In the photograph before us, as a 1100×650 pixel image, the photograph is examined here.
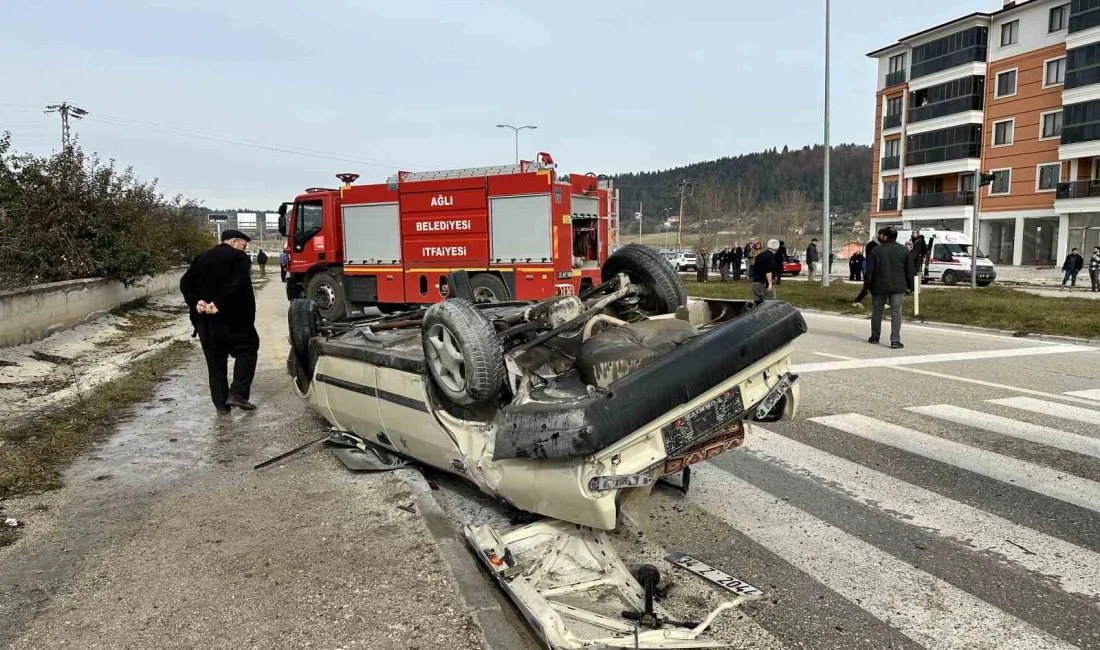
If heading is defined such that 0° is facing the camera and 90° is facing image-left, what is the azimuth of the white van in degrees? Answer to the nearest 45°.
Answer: approximately 315°

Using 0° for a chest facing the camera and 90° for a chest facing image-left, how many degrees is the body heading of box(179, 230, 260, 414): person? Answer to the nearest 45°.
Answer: approximately 225°

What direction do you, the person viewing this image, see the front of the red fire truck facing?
facing away from the viewer and to the left of the viewer

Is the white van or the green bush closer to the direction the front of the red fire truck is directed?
the green bush

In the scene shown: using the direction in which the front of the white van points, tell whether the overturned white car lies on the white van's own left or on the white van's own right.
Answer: on the white van's own right
